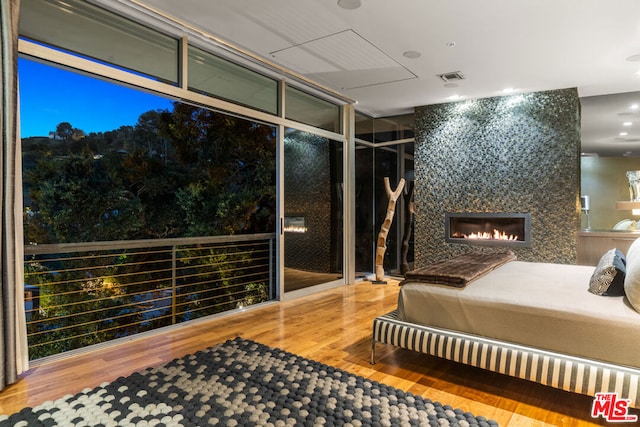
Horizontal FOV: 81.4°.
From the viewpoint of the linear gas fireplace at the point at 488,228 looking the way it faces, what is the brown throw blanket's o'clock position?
The brown throw blanket is roughly at 12 o'clock from the linear gas fireplace.

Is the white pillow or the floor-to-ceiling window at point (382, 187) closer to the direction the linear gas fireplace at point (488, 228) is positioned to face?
the white pillow

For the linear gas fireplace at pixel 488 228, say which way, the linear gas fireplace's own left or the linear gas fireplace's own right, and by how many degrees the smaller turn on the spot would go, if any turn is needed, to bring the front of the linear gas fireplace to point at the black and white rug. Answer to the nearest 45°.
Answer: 0° — it already faces it

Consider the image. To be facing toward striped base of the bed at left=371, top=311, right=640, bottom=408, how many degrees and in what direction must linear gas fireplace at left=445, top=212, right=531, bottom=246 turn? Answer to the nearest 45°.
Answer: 0° — it already faces it

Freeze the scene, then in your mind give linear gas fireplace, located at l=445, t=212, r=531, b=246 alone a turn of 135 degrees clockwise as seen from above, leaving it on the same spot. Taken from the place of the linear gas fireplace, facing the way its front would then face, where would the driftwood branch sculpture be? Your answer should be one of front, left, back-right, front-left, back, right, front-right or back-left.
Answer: front-left

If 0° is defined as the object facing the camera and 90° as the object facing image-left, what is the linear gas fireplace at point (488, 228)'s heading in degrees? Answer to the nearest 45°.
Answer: approximately 0°

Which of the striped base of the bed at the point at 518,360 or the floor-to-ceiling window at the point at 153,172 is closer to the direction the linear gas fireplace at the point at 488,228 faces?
the striped base of the bed

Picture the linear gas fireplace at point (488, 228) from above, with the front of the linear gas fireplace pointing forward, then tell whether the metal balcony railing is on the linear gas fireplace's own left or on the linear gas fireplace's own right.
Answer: on the linear gas fireplace's own right

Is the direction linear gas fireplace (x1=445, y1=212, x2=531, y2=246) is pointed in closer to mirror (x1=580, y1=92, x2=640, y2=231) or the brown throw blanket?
the brown throw blanket

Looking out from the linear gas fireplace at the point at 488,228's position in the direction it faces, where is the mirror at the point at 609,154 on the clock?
The mirror is roughly at 9 o'clock from the linear gas fireplace.

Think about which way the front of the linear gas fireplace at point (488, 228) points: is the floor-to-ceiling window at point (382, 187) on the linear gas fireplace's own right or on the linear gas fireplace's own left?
on the linear gas fireplace's own right
